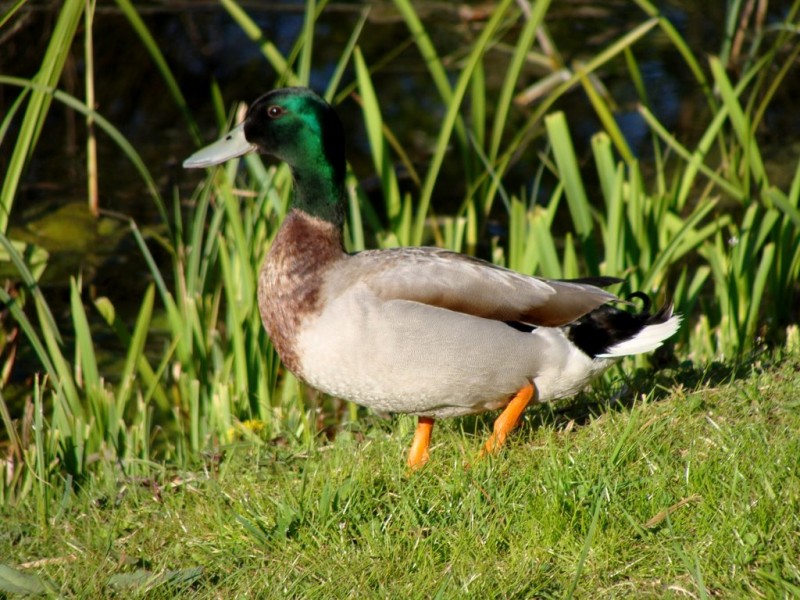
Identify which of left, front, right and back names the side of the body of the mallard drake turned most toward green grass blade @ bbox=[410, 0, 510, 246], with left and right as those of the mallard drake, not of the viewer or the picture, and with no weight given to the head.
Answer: right

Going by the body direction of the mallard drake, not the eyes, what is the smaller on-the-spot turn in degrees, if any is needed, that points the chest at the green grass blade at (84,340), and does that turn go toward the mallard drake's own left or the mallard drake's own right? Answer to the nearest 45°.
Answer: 0° — it already faces it

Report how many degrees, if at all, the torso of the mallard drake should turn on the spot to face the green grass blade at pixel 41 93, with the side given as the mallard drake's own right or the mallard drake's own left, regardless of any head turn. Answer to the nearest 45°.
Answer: approximately 45° to the mallard drake's own right

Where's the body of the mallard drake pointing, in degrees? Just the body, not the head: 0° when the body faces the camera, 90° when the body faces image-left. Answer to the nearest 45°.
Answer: approximately 90°

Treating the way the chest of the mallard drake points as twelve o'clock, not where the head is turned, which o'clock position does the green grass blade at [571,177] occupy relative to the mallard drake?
The green grass blade is roughly at 4 o'clock from the mallard drake.
